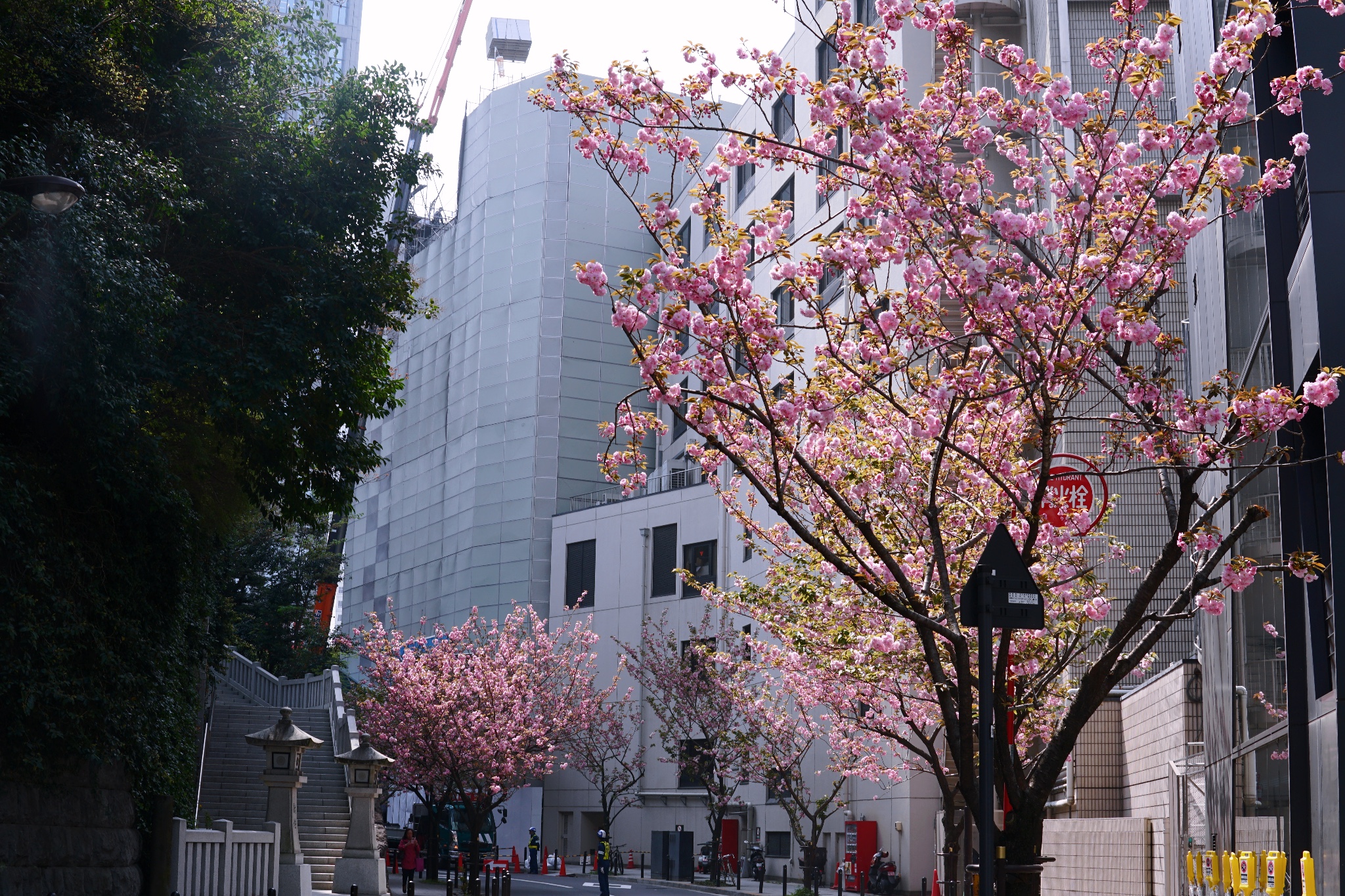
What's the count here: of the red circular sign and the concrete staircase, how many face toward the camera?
2

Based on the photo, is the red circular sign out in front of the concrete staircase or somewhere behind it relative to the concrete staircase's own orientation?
in front

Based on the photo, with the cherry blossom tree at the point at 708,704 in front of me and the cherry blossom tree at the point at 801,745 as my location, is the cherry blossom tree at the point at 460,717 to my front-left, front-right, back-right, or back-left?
front-left

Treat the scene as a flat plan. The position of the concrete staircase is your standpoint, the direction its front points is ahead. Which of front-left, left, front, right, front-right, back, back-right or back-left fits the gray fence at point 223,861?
front

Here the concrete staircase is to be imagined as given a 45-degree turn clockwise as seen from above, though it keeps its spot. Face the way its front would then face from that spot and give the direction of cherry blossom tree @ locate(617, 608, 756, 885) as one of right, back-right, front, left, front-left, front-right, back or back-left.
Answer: back

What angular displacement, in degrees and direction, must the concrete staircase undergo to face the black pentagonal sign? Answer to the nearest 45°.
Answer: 0° — it already faces it

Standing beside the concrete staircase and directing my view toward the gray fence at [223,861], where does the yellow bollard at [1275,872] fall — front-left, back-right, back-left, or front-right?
front-left

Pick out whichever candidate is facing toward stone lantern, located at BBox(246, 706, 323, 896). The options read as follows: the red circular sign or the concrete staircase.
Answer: the concrete staircase

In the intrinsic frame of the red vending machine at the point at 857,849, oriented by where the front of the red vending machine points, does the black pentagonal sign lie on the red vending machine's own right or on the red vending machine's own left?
on the red vending machine's own left

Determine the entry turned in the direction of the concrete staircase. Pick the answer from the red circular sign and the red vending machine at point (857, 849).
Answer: the red vending machine

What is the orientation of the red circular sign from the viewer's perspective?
toward the camera

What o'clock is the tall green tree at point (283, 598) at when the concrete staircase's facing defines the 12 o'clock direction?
The tall green tree is roughly at 6 o'clock from the concrete staircase.

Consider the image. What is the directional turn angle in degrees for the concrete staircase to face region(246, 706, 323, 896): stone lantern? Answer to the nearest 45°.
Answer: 0° — it already faces it

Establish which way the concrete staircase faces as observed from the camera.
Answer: facing the viewer

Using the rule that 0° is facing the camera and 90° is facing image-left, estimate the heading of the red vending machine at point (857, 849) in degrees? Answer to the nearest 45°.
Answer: approximately 45°
